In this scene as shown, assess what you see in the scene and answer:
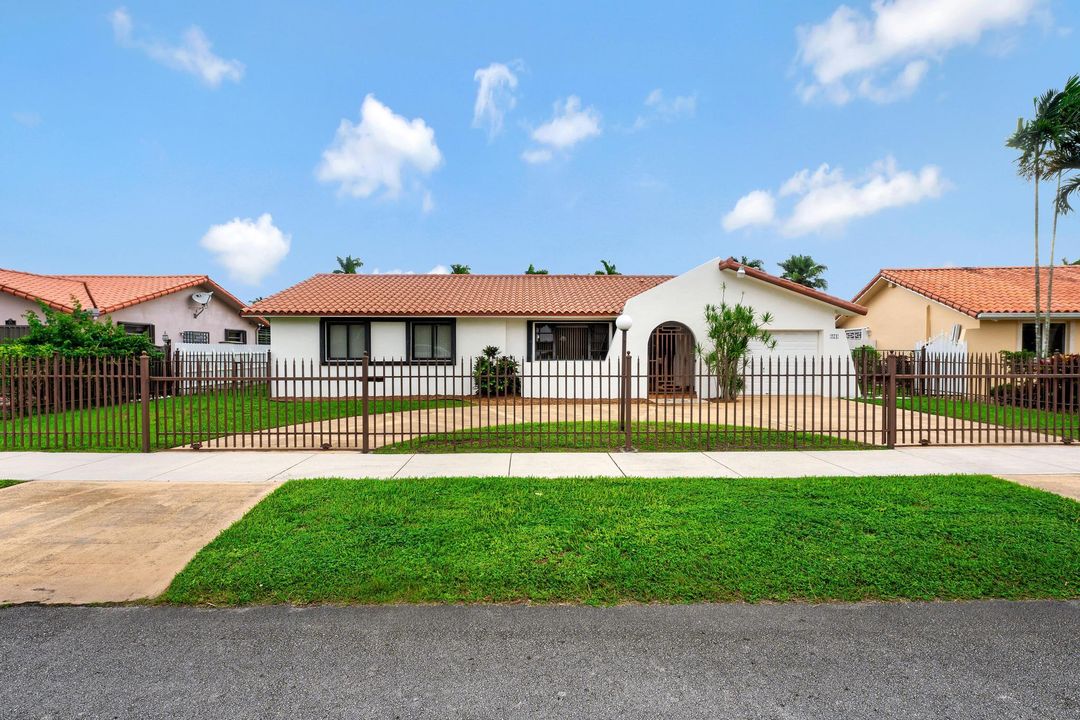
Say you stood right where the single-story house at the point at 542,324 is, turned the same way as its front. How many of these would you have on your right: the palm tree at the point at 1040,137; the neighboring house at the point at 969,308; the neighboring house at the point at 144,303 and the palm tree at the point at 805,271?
1

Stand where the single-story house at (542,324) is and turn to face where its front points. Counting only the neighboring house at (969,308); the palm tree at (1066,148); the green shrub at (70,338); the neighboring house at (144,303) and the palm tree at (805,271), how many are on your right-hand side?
2

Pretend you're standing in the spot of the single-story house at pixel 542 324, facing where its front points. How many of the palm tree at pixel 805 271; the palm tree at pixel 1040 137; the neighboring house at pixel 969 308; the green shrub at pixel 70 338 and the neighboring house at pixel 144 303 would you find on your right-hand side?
2

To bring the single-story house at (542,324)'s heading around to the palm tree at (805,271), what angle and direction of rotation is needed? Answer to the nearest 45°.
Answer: approximately 135° to its left

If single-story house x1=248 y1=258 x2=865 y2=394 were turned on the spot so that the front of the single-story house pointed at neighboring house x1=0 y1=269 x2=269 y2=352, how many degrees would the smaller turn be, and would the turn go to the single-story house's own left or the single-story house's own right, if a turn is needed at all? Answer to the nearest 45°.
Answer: approximately 90° to the single-story house's own right

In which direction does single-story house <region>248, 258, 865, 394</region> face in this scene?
toward the camera

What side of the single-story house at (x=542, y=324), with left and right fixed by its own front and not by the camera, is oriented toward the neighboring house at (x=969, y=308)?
left

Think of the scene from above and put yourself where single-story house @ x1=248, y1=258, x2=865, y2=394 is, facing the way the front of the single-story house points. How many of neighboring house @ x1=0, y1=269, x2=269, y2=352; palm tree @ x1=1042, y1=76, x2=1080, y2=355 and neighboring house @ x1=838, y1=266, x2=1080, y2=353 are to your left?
2

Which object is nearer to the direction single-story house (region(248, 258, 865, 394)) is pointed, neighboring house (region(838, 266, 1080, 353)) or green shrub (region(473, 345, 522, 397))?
the green shrub

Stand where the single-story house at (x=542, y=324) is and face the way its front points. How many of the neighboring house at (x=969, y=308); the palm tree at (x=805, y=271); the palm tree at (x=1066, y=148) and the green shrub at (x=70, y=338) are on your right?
1
